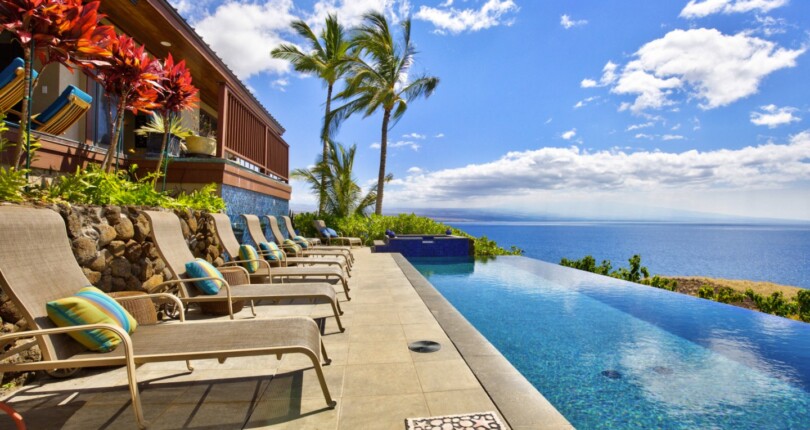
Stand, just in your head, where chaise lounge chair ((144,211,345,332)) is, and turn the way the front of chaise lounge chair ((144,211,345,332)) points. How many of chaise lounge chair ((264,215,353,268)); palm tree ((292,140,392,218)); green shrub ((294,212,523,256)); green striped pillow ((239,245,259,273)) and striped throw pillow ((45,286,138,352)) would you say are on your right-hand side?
1

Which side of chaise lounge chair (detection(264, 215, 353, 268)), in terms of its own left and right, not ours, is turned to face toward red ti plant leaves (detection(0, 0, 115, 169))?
right

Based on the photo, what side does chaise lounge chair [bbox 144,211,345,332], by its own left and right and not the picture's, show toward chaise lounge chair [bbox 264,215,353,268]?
left

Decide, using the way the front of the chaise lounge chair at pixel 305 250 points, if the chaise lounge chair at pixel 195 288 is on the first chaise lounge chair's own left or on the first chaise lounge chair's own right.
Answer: on the first chaise lounge chair's own right

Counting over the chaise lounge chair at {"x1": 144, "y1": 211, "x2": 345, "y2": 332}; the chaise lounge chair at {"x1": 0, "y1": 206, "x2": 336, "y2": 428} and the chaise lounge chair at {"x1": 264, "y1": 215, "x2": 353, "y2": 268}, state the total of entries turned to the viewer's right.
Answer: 3

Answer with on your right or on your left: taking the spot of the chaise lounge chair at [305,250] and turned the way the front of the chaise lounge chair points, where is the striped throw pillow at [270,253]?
on your right

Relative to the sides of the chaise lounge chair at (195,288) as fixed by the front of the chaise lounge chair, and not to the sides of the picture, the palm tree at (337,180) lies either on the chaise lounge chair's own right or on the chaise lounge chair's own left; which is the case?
on the chaise lounge chair's own left

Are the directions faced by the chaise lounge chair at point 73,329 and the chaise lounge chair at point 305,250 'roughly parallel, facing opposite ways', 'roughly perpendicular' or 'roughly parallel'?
roughly parallel

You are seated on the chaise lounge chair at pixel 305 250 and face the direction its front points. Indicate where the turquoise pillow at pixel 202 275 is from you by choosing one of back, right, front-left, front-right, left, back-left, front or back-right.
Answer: right

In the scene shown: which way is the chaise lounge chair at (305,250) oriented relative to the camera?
to the viewer's right

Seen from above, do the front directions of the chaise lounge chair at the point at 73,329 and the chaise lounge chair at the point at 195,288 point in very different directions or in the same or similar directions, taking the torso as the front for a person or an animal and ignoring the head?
same or similar directions

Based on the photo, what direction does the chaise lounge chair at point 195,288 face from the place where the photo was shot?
facing to the right of the viewer

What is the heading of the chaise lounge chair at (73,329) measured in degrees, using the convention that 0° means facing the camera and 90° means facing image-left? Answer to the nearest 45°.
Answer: approximately 270°

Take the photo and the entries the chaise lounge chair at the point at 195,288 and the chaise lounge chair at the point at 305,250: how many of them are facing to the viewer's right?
2
